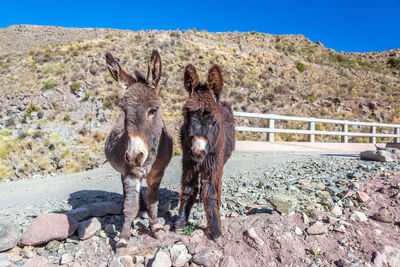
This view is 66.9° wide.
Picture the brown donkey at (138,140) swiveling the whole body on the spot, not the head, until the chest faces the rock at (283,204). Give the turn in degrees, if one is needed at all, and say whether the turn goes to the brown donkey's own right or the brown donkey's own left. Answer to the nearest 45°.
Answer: approximately 90° to the brown donkey's own left

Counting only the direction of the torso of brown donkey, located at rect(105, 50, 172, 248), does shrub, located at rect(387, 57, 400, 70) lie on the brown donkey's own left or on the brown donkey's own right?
on the brown donkey's own left

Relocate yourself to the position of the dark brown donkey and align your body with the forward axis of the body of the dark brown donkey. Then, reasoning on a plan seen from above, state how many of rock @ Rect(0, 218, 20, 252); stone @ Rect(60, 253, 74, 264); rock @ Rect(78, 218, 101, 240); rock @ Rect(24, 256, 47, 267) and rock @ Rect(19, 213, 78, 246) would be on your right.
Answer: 5

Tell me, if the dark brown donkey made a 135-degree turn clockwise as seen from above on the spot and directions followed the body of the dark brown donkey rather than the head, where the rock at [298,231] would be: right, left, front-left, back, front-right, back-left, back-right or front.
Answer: back-right

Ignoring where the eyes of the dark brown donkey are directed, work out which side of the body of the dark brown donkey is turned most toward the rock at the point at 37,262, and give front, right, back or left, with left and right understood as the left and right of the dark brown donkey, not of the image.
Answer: right

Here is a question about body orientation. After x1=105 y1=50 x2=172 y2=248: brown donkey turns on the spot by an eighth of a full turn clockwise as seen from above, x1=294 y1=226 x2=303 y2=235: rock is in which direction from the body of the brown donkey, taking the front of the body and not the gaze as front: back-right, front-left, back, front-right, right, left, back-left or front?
back-left

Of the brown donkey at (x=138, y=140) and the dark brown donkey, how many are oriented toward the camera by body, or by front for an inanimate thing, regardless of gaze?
2

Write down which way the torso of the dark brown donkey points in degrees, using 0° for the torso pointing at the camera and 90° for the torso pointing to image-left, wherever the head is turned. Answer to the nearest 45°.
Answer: approximately 0°

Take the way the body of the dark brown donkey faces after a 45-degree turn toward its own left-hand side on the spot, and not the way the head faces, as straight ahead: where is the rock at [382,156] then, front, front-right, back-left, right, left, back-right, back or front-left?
left

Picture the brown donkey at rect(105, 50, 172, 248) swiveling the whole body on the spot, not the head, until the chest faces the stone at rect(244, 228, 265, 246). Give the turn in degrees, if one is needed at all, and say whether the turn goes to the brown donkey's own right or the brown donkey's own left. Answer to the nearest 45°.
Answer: approximately 90° to the brown donkey's own left

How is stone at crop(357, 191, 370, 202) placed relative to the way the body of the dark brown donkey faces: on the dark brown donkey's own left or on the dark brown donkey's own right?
on the dark brown donkey's own left

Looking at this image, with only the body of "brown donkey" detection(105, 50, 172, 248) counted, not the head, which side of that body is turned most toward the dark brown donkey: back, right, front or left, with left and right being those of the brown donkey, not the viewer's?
left
